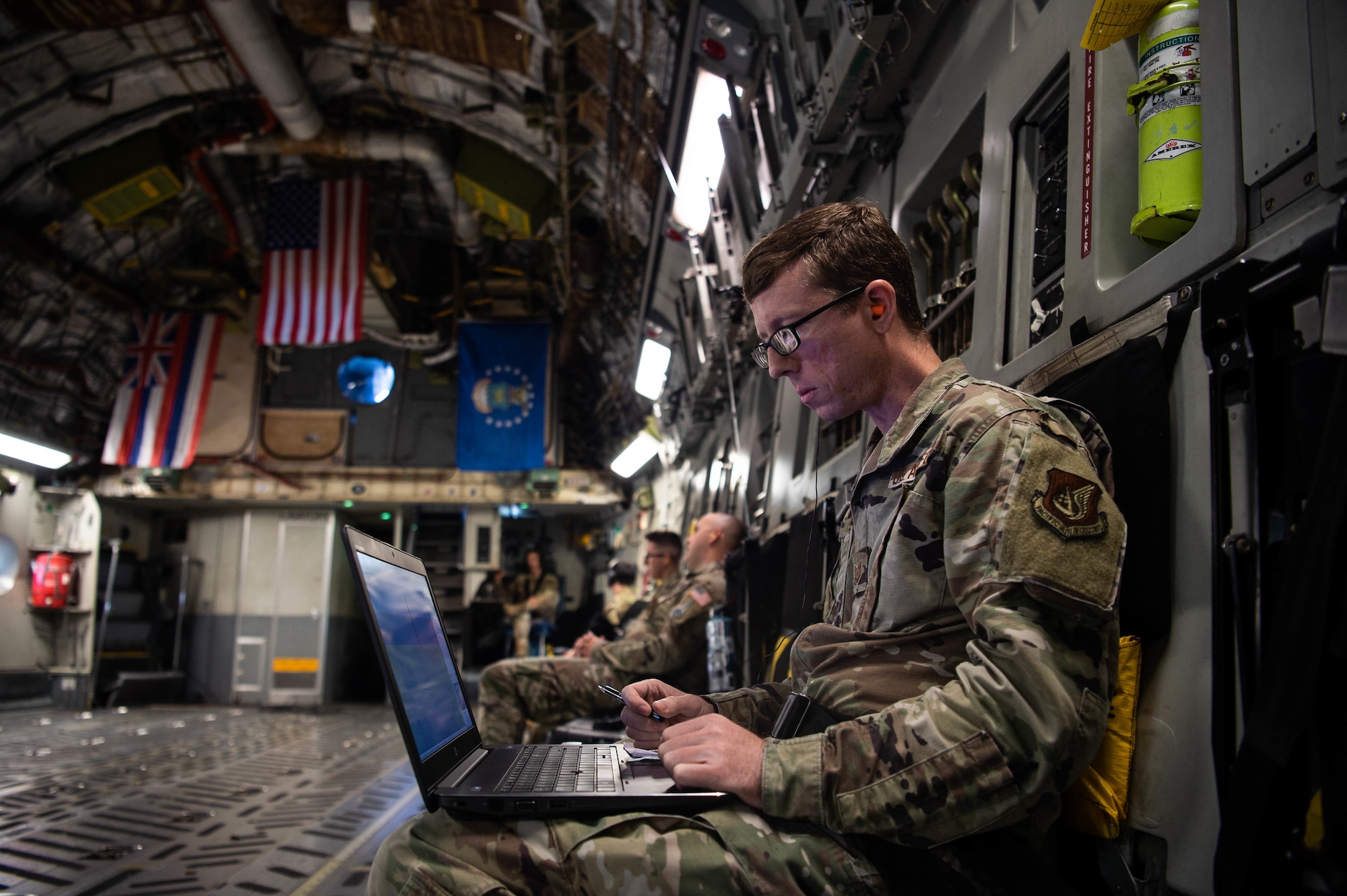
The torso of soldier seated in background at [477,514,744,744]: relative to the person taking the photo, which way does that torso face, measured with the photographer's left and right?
facing to the left of the viewer

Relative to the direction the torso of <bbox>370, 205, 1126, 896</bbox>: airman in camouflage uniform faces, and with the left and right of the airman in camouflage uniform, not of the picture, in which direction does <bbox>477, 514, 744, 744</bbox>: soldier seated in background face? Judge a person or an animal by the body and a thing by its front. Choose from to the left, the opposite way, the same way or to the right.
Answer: the same way

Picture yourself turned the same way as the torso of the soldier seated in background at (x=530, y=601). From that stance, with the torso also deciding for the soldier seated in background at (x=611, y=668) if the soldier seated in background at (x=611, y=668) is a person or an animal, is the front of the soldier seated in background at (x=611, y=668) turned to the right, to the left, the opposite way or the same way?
to the right

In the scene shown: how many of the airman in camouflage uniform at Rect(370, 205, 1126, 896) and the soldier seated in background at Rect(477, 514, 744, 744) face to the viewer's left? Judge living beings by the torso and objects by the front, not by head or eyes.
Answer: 2

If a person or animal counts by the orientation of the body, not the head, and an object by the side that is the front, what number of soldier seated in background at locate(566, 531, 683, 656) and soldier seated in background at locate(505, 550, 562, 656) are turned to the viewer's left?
1

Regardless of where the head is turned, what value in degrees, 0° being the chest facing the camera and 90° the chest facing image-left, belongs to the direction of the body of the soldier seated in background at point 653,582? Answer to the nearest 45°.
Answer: approximately 90°

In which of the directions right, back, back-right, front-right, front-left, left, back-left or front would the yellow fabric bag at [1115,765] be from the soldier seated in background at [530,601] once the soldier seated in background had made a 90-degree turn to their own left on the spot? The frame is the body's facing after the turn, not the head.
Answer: right

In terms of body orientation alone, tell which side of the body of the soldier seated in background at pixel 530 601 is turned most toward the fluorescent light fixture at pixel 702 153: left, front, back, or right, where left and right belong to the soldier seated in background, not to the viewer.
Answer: front

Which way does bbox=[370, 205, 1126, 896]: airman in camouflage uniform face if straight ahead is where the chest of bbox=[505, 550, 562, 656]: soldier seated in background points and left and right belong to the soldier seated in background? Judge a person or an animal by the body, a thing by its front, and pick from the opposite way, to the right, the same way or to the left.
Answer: to the right

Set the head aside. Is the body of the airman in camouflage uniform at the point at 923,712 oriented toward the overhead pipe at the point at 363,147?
no

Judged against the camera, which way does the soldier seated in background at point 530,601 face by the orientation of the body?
toward the camera

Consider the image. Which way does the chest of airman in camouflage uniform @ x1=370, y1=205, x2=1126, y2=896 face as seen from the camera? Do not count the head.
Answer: to the viewer's left

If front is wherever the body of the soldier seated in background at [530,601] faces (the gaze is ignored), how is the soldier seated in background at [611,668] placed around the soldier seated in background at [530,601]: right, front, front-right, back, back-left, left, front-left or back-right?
front

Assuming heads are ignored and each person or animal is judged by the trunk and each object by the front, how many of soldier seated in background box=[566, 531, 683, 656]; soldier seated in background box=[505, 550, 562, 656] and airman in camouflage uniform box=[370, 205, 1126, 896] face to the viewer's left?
2

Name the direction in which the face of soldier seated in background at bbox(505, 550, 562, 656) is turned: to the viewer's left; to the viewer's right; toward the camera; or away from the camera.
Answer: toward the camera

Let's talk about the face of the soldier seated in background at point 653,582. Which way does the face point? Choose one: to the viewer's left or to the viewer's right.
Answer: to the viewer's left

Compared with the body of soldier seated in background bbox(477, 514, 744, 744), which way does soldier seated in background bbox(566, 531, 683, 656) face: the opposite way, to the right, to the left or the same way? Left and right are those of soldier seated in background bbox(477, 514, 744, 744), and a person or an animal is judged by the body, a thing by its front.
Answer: the same way
